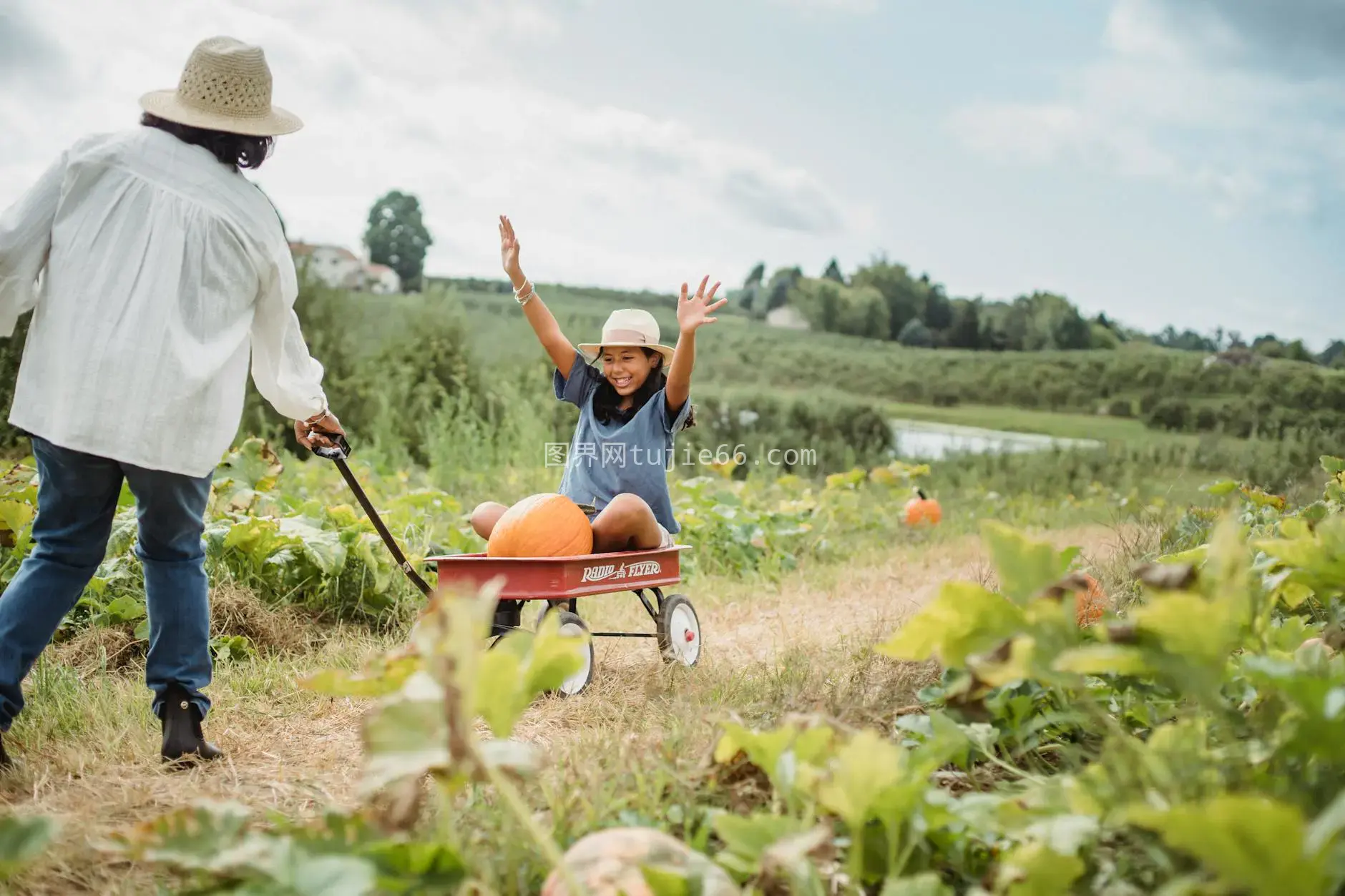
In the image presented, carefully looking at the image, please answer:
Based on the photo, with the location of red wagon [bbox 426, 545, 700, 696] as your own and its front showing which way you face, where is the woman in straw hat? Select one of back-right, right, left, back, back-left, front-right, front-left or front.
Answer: front

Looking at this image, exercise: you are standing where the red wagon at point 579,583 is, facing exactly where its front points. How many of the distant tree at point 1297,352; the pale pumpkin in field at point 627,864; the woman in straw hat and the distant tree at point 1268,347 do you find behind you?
2

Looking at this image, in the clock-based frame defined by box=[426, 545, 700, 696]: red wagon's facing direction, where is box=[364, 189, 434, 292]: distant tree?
The distant tree is roughly at 4 o'clock from the red wagon.

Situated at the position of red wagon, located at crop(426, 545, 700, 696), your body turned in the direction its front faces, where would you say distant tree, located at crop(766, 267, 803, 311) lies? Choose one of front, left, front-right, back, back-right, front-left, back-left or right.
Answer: back-right

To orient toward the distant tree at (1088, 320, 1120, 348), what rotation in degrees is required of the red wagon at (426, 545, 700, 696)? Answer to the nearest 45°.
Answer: approximately 180°

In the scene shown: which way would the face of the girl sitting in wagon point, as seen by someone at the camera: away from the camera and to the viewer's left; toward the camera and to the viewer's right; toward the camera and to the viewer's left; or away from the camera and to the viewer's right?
toward the camera and to the viewer's left

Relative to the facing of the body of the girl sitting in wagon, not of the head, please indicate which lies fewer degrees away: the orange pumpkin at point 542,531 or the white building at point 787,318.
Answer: the orange pumpkin

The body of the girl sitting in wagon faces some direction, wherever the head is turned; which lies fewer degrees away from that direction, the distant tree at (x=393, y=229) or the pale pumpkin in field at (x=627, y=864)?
the pale pumpkin in field

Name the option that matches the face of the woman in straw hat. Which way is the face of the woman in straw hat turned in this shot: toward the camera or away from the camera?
away from the camera

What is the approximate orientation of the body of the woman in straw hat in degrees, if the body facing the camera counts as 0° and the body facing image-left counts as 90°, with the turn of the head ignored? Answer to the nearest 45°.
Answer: approximately 180°

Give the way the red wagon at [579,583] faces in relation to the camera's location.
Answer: facing the viewer and to the left of the viewer

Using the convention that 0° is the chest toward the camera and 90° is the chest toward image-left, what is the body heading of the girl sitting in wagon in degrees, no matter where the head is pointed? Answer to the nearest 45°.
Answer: approximately 45°
